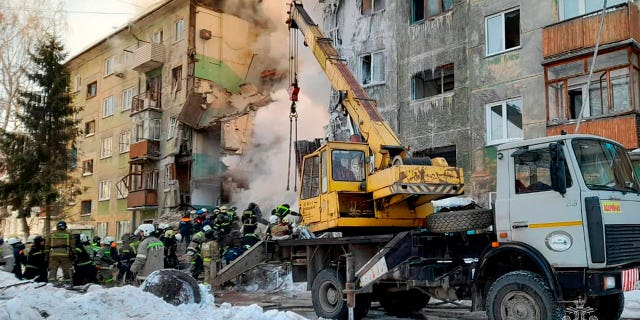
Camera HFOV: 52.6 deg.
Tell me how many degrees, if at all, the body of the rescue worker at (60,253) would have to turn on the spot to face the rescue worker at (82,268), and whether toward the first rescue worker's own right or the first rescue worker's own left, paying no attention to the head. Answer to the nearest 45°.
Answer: approximately 45° to the first rescue worker's own right

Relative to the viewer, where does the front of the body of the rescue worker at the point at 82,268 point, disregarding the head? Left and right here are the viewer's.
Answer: facing away from the viewer

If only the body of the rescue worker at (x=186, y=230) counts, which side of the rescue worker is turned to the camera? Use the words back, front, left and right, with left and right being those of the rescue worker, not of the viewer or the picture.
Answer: back

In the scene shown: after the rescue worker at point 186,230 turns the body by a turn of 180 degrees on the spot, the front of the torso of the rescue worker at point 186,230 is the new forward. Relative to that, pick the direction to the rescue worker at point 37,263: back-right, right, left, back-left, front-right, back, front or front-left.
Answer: front-right

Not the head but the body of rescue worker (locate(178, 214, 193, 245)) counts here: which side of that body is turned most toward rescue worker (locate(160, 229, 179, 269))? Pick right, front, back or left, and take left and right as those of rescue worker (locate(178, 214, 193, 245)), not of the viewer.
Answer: back

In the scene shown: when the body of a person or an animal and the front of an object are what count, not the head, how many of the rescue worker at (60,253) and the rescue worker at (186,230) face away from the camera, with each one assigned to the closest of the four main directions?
2

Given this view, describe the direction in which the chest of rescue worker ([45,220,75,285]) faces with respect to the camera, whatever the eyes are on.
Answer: away from the camera

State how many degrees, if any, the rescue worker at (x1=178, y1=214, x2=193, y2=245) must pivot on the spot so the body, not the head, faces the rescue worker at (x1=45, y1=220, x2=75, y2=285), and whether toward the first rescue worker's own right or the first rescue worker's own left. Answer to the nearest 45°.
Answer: approximately 135° to the first rescue worker's own left
